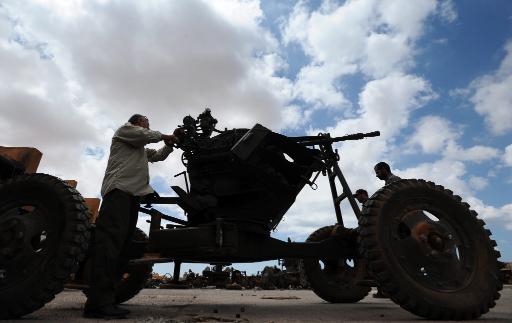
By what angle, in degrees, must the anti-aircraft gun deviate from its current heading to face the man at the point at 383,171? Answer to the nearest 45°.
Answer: approximately 45° to its left

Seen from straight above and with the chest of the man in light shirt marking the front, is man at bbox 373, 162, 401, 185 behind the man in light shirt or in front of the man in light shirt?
in front

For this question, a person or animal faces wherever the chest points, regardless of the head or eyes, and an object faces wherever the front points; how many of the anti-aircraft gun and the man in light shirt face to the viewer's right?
2

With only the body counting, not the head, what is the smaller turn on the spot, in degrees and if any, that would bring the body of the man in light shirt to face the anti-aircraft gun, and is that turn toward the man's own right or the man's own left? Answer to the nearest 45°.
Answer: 0° — they already face it

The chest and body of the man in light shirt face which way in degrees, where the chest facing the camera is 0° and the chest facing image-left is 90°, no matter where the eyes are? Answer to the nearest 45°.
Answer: approximately 270°

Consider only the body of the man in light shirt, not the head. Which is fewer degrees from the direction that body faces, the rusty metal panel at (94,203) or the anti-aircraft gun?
the anti-aircraft gun

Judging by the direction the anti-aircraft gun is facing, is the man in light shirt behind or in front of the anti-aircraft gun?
behind

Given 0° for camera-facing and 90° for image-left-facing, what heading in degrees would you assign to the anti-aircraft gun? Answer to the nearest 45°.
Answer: approximately 270°

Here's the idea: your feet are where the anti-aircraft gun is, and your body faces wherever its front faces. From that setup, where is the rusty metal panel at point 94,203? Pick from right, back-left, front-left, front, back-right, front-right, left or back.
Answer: back-left
